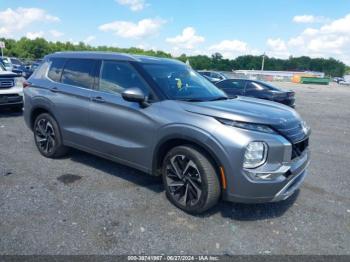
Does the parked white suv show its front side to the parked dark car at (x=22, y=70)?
no

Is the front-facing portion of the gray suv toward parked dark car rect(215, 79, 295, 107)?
no

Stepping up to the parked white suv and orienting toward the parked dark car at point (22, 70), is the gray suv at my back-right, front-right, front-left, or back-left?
back-right

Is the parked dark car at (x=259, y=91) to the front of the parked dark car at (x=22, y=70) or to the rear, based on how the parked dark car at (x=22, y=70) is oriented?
to the front

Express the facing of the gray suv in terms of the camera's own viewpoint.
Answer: facing the viewer and to the right of the viewer

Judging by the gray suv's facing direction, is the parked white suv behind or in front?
behind

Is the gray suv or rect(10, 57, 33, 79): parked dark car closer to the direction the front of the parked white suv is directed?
the gray suv

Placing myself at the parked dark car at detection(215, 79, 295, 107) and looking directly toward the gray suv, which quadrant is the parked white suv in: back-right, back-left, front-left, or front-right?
front-right

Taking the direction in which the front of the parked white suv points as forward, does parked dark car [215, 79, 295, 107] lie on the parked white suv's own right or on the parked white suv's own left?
on the parked white suv's own left

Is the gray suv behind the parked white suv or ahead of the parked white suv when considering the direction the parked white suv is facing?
ahead

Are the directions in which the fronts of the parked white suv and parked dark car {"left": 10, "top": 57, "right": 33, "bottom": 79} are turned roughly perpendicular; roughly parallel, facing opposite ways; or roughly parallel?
roughly parallel

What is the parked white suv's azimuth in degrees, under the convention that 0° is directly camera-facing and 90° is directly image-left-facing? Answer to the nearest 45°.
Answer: approximately 315°

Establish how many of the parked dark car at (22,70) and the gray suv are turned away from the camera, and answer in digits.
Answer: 0

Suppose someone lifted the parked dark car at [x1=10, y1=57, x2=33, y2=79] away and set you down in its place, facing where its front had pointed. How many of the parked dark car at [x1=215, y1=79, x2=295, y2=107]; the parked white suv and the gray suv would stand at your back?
0

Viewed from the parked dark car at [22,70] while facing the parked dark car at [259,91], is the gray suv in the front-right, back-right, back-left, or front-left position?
front-right

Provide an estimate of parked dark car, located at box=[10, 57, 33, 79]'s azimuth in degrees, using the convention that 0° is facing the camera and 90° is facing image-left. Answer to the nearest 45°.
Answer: approximately 315°
